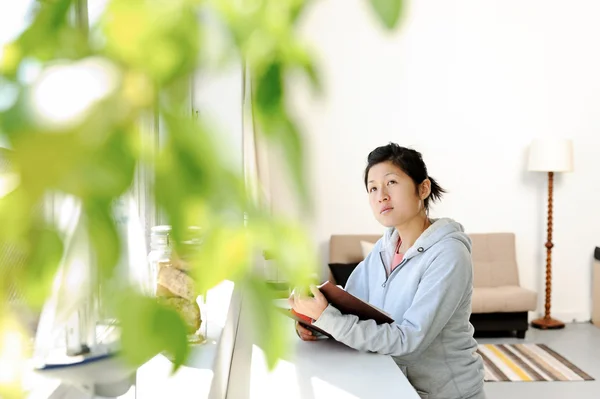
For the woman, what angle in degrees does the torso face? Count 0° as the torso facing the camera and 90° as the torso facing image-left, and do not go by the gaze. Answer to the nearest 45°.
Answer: approximately 45°

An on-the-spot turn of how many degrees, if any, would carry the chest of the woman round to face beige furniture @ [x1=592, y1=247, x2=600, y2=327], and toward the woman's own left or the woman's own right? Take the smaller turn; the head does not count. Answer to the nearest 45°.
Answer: approximately 180°

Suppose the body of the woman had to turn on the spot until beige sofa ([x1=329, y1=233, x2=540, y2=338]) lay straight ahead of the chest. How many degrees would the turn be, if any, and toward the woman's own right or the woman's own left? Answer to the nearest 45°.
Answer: approximately 135° to the woman's own right

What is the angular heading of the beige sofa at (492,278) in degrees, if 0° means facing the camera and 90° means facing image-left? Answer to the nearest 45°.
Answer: approximately 0°

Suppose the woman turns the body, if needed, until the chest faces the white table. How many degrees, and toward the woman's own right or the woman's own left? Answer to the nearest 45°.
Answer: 0° — they already face it

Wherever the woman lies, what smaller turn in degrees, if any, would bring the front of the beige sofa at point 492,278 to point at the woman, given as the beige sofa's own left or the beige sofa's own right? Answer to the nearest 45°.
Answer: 0° — it already faces them

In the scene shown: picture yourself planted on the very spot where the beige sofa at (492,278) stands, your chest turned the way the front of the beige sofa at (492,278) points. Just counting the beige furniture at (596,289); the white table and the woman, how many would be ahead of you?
2

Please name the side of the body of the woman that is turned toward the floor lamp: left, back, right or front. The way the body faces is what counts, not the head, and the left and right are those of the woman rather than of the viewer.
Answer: back
